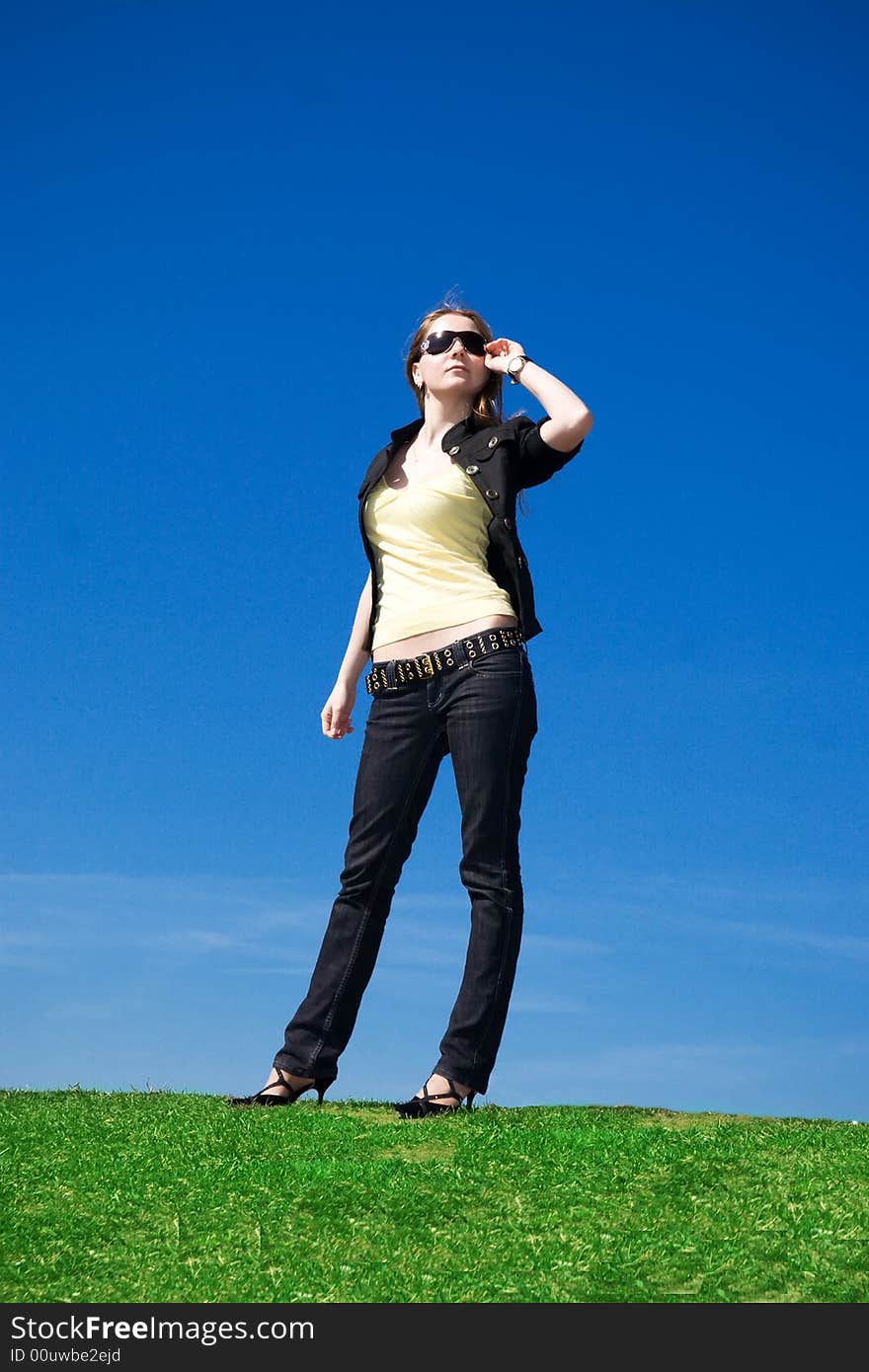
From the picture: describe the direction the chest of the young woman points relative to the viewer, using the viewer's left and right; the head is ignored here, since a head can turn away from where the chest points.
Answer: facing the viewer and to the left of the viewer
